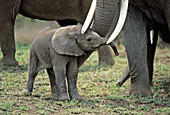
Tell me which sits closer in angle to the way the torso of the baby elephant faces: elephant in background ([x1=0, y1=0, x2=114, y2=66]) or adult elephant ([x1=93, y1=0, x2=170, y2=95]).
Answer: the adult elephant

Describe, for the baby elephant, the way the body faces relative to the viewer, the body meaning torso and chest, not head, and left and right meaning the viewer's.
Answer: facing the viewer and to the right of the viewer

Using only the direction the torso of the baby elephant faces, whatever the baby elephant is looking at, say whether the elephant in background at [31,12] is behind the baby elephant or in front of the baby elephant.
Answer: behind
